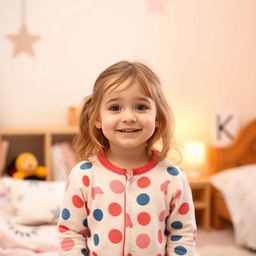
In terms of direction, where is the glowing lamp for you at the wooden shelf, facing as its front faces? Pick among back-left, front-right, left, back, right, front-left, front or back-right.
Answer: left

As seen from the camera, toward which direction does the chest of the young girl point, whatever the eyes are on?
toward the camera

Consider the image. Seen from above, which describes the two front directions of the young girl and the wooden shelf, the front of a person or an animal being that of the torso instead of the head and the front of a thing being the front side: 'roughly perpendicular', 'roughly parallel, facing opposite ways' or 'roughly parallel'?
roughly parallel

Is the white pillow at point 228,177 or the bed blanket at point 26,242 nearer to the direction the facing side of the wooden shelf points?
the bed blanket

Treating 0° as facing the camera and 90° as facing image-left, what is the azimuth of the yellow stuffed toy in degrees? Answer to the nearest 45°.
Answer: approximately 0°

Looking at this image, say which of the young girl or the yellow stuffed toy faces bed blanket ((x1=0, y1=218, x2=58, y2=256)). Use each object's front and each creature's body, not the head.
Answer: the yellow stuffed toy

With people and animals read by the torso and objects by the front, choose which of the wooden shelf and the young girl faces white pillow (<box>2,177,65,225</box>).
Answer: the wooden shelf

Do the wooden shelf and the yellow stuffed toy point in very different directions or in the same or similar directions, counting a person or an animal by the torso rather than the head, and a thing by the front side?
same or similar directions

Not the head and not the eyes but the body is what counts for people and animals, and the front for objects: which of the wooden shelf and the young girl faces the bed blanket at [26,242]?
the wooden shelf

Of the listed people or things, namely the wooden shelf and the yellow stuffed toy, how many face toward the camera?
2

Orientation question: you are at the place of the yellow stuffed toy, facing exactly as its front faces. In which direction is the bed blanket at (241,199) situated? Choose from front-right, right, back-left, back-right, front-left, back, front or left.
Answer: left

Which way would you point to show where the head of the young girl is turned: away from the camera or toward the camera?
toward the camera

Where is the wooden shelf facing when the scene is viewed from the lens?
facing the viewer

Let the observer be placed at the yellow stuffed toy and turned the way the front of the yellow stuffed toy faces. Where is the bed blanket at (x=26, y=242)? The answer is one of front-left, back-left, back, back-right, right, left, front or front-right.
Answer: front

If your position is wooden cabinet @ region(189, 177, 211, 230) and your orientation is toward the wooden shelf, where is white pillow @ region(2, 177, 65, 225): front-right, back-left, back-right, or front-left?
front-left

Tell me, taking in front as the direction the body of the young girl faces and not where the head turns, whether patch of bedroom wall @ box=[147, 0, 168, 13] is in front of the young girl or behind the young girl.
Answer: behind

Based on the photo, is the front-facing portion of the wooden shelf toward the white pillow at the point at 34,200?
yes
